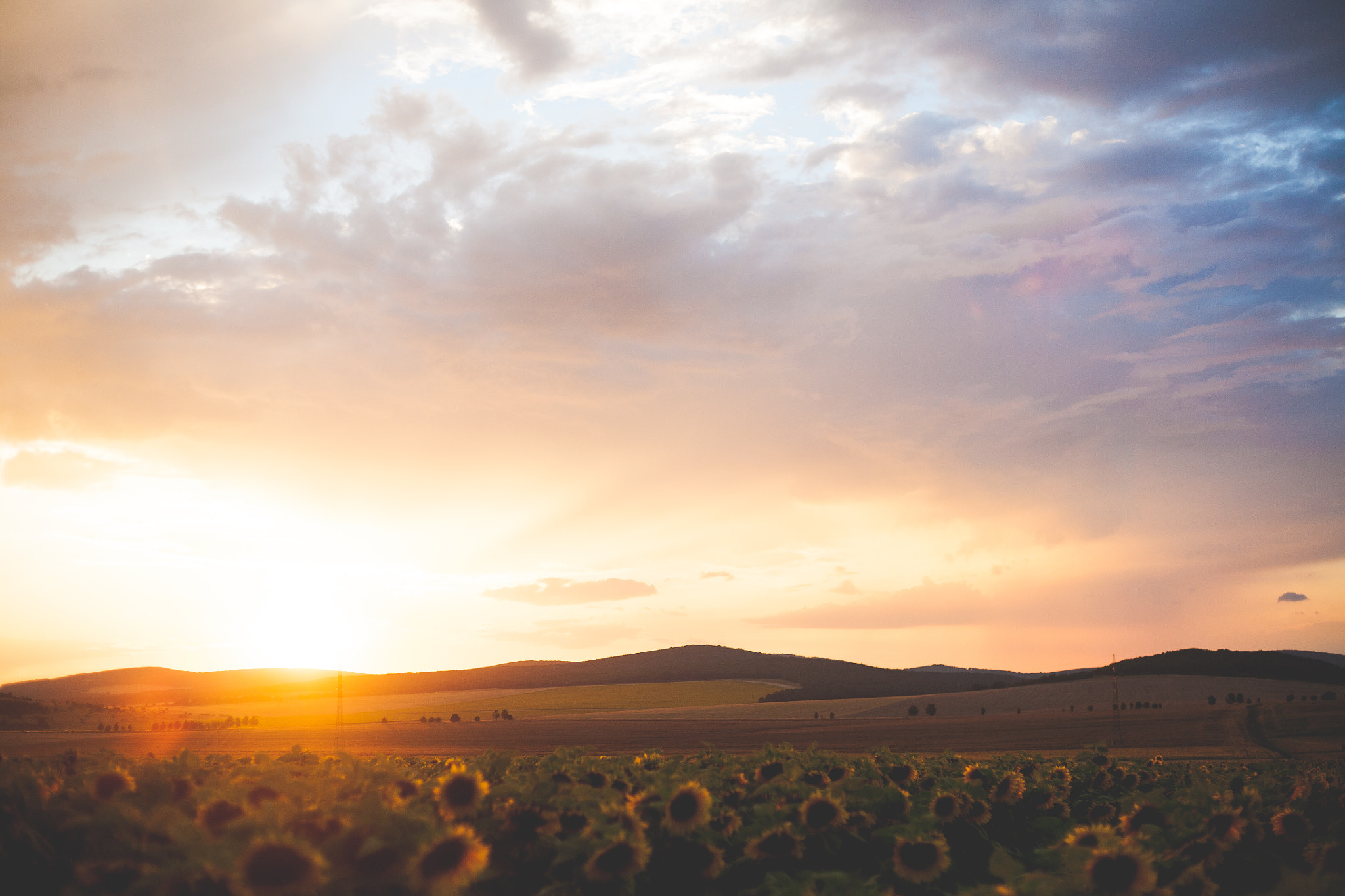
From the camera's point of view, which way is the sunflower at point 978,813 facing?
toward the camera
